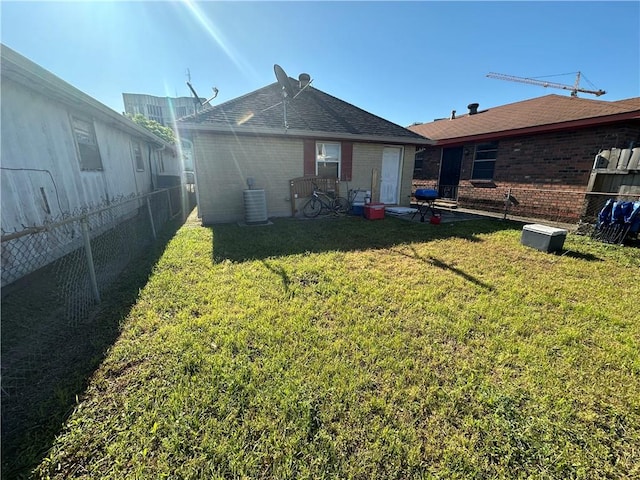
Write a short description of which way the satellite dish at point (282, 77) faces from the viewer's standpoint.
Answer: facing to the right of the viewer

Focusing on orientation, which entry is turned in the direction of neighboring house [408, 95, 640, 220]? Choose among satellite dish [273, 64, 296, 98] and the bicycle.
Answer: the satellite dish

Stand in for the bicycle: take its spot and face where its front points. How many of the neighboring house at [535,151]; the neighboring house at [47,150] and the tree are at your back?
1

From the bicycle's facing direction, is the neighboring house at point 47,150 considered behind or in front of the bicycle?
in front

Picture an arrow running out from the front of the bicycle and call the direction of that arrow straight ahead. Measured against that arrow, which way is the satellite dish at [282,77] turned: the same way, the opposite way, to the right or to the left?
the opposite way

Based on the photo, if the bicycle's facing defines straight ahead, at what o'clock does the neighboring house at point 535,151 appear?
The neighboring house is roughly at 6 o'clock from the bicycle.

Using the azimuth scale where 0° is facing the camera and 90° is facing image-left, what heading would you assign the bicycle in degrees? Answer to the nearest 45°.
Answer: approximately 90°

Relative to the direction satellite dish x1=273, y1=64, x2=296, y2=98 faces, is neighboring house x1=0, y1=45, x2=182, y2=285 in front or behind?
behind

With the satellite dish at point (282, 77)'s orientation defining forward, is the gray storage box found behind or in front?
in front

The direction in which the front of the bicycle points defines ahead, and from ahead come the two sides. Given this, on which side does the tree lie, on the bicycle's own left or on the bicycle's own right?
on the bicycle's own right

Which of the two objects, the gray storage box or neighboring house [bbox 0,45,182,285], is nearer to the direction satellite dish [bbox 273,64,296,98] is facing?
the gray storage box

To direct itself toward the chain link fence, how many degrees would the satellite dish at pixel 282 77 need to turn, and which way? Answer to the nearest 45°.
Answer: approximately 135° to its right

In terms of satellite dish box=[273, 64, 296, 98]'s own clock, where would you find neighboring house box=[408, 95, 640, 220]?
The neighboring house is roughly at 12 o'clock from the satellite dish.
